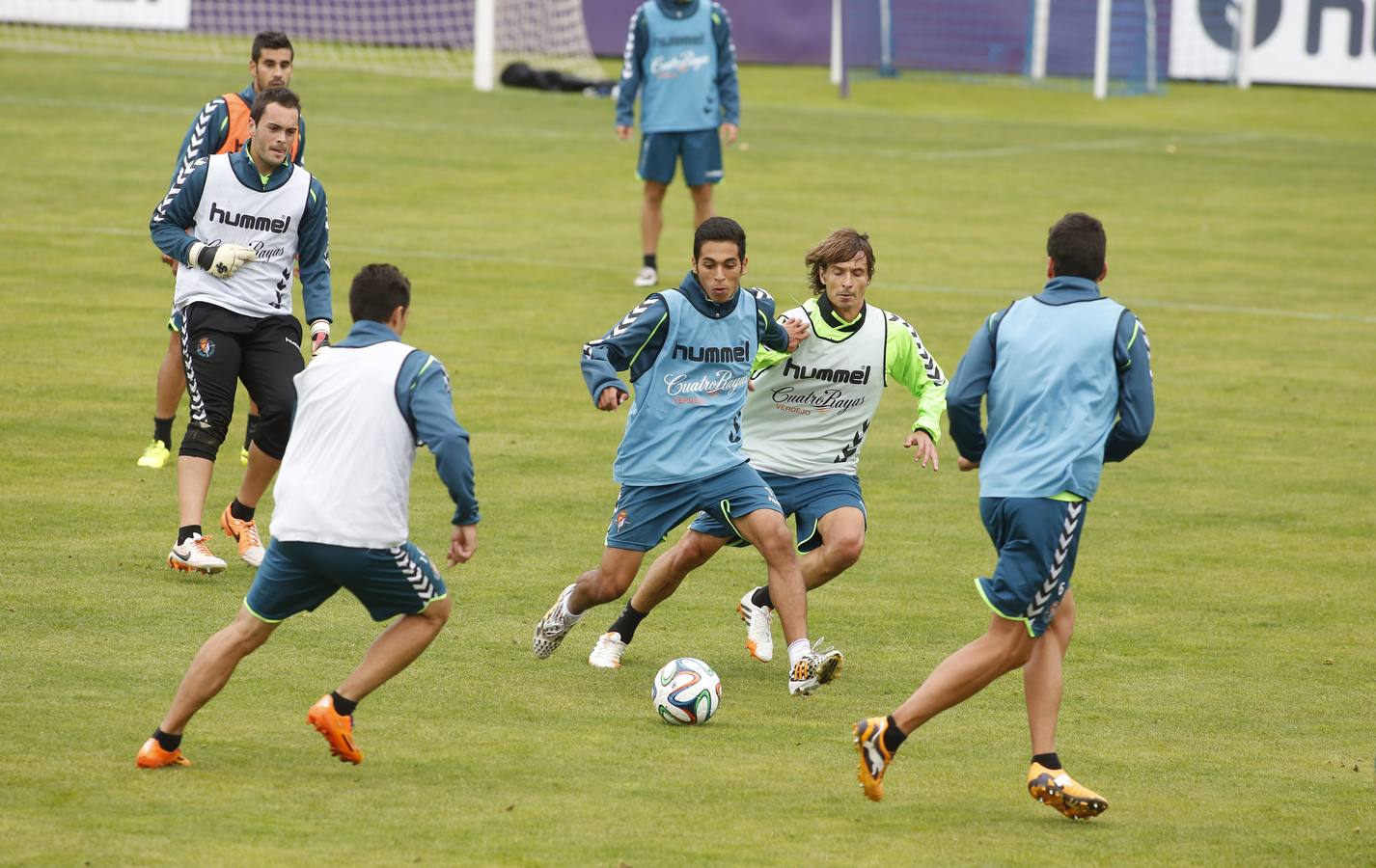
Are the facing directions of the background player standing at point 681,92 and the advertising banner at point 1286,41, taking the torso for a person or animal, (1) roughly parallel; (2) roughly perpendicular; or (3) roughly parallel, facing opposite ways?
roughly parallel

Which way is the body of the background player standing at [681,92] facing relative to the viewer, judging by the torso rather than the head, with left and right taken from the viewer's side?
facing the viewer

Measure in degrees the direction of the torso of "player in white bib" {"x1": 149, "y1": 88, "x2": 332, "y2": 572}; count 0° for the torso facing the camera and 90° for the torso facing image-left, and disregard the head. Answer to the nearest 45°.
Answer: approximately 315°

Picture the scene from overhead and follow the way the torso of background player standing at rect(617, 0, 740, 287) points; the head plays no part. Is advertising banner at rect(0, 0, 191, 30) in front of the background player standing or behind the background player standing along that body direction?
behind

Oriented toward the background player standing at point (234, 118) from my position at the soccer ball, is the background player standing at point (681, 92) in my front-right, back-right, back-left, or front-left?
front-right

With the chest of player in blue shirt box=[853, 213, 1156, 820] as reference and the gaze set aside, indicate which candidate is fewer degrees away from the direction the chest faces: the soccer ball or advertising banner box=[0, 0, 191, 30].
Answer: the advertising banner

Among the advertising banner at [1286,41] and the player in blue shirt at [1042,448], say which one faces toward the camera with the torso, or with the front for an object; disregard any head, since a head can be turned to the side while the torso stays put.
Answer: the advertising banner

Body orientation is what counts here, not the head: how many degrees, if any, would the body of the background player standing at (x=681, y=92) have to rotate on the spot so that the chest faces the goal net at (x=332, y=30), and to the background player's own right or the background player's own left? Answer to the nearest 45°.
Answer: approximately 180°

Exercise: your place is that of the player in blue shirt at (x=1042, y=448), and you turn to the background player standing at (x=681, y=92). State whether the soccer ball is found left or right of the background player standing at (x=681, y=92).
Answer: left

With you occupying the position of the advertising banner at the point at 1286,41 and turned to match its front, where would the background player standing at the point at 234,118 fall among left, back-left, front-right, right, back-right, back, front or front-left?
front

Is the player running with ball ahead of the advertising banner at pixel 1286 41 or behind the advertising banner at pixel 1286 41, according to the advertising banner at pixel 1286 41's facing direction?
ahead

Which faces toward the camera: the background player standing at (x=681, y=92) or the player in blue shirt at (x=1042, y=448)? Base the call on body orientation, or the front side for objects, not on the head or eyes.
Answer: the background player standing

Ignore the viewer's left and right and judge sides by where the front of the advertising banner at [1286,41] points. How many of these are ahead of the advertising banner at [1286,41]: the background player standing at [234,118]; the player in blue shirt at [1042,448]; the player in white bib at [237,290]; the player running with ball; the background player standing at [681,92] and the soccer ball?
6

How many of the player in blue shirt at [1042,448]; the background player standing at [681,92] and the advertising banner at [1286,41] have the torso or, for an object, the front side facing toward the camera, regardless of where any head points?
2

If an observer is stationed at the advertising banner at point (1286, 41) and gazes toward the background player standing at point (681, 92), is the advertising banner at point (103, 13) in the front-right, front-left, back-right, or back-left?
front-right

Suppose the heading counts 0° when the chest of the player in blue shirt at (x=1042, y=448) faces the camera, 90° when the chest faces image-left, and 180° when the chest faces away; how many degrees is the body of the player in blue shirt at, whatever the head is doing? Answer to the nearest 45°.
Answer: approximately 225°

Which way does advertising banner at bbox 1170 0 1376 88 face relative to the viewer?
toward the camera
